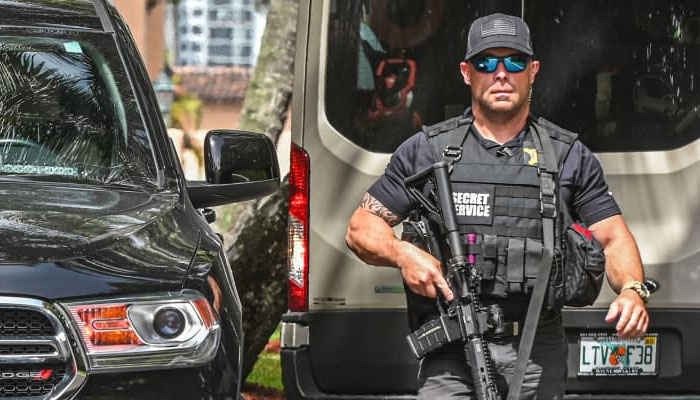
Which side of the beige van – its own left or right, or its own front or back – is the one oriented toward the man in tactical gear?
back

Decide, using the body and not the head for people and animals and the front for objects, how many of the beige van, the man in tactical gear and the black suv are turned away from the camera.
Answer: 1

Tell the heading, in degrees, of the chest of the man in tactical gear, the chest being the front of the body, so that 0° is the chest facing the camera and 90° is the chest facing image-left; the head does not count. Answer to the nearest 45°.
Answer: approximately 0°

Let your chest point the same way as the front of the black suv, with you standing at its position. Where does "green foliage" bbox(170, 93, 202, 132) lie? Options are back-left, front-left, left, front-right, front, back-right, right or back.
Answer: back

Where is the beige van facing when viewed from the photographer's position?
facing away from the viewer

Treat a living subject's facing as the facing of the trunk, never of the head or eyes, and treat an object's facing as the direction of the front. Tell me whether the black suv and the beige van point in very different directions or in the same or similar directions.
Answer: very different directions

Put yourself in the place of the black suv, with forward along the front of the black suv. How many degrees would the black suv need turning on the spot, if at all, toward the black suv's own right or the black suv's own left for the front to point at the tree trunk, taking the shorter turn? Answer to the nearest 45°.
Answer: approximately 180°

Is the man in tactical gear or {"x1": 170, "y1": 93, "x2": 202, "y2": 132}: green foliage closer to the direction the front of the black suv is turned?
the man in tactical gear

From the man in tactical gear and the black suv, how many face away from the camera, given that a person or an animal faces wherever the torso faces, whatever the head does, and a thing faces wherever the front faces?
0

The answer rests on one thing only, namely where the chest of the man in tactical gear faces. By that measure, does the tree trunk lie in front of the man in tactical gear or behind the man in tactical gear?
behind

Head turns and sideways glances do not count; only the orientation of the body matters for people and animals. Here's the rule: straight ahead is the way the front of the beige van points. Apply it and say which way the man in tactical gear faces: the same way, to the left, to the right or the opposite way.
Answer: the opposite way
